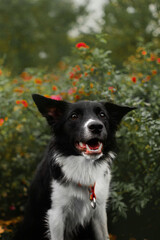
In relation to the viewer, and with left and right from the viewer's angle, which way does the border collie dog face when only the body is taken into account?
facing the viewer and to the right of the viewer
